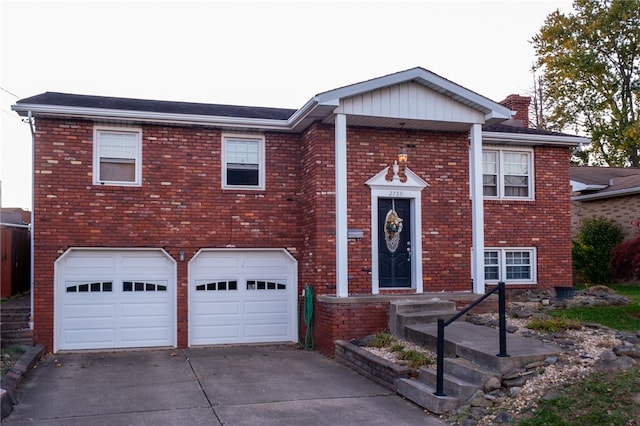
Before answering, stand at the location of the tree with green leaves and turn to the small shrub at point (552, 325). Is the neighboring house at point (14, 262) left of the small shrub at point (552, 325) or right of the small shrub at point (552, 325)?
right

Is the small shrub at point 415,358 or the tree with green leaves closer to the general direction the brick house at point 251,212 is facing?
the small shrub

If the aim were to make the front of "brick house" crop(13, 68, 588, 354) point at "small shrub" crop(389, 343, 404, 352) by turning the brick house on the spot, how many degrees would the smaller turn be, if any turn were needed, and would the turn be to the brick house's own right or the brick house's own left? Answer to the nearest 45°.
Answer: approximately 45° to the brick house's own left

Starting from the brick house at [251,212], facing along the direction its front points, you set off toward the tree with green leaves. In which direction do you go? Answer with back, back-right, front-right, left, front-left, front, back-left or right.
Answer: back-left

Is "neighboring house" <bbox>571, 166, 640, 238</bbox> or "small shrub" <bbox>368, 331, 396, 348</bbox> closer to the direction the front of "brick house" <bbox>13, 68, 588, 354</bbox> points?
the small shrub

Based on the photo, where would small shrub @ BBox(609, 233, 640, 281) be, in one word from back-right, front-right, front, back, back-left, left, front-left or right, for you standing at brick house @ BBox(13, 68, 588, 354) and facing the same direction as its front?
left

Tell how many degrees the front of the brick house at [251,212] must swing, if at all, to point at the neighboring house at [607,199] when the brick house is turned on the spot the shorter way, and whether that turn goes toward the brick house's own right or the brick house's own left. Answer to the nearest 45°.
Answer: approximately 135° to the brick house's own left

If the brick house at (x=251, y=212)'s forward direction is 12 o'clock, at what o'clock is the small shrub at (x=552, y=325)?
The small shrub is roughly at 10 o'clock from the brick house.

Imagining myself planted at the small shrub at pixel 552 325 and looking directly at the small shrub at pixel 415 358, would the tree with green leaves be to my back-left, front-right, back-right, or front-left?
back-right

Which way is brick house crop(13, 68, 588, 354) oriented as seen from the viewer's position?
toward the camera
